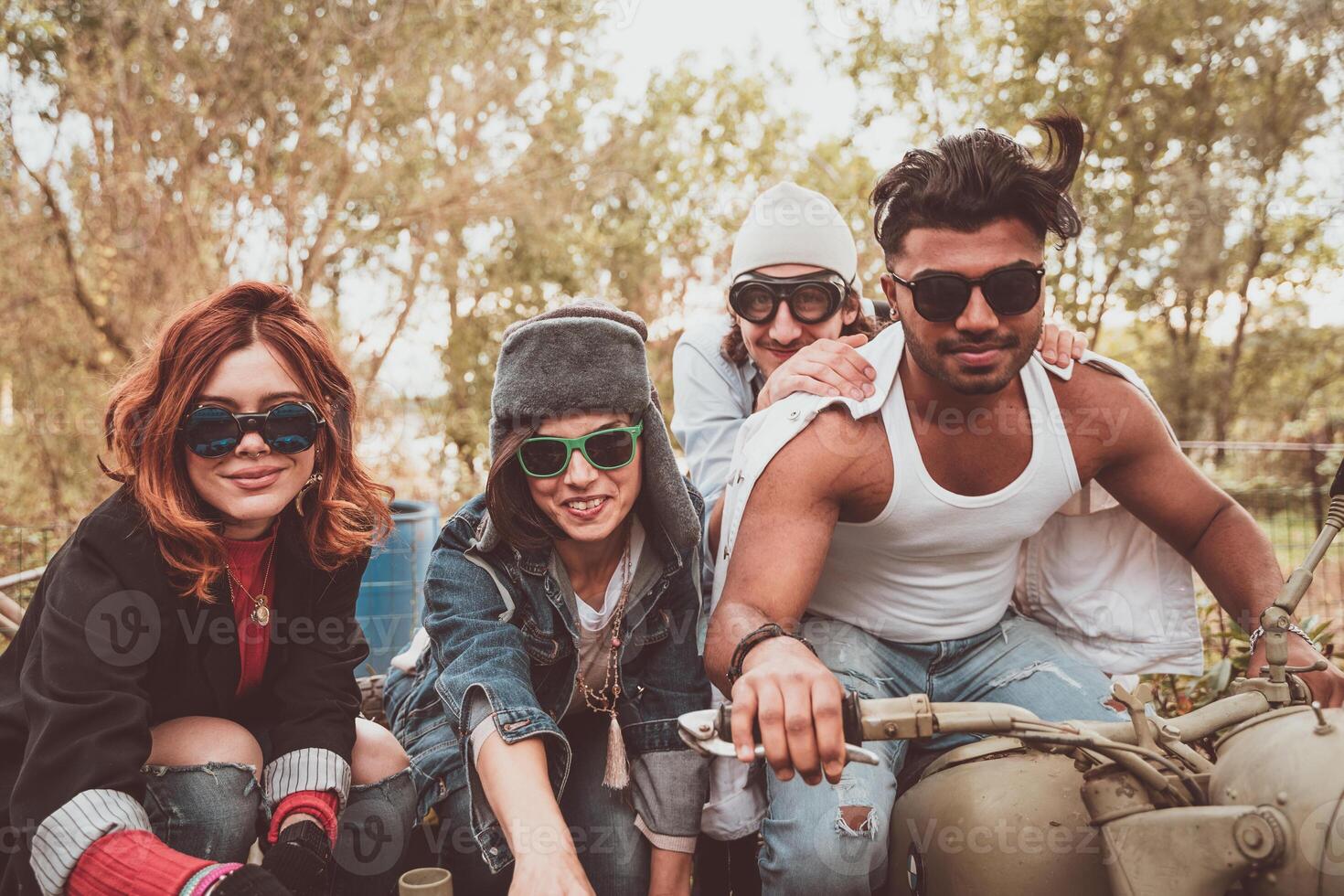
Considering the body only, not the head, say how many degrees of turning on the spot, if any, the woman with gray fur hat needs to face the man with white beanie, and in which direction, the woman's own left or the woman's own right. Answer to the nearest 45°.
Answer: approximately 135° to the woman's own left

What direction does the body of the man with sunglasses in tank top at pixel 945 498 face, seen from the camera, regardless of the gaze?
toward the camera

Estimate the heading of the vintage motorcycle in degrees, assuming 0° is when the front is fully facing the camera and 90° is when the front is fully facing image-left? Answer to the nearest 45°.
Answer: approximately 315°

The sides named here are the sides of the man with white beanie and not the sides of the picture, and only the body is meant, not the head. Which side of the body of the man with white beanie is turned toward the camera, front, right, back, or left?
front

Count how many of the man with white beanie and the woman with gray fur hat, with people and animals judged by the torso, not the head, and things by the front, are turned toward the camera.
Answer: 2

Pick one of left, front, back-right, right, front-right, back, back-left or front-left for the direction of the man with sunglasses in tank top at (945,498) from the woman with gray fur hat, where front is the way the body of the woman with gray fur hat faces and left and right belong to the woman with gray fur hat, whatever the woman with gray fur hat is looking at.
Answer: left

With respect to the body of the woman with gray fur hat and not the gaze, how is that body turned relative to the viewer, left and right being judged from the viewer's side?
facing the viewer

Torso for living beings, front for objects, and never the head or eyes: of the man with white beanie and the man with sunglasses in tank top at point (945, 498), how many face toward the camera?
2

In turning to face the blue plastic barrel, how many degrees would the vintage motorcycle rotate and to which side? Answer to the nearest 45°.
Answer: approximately 180°
